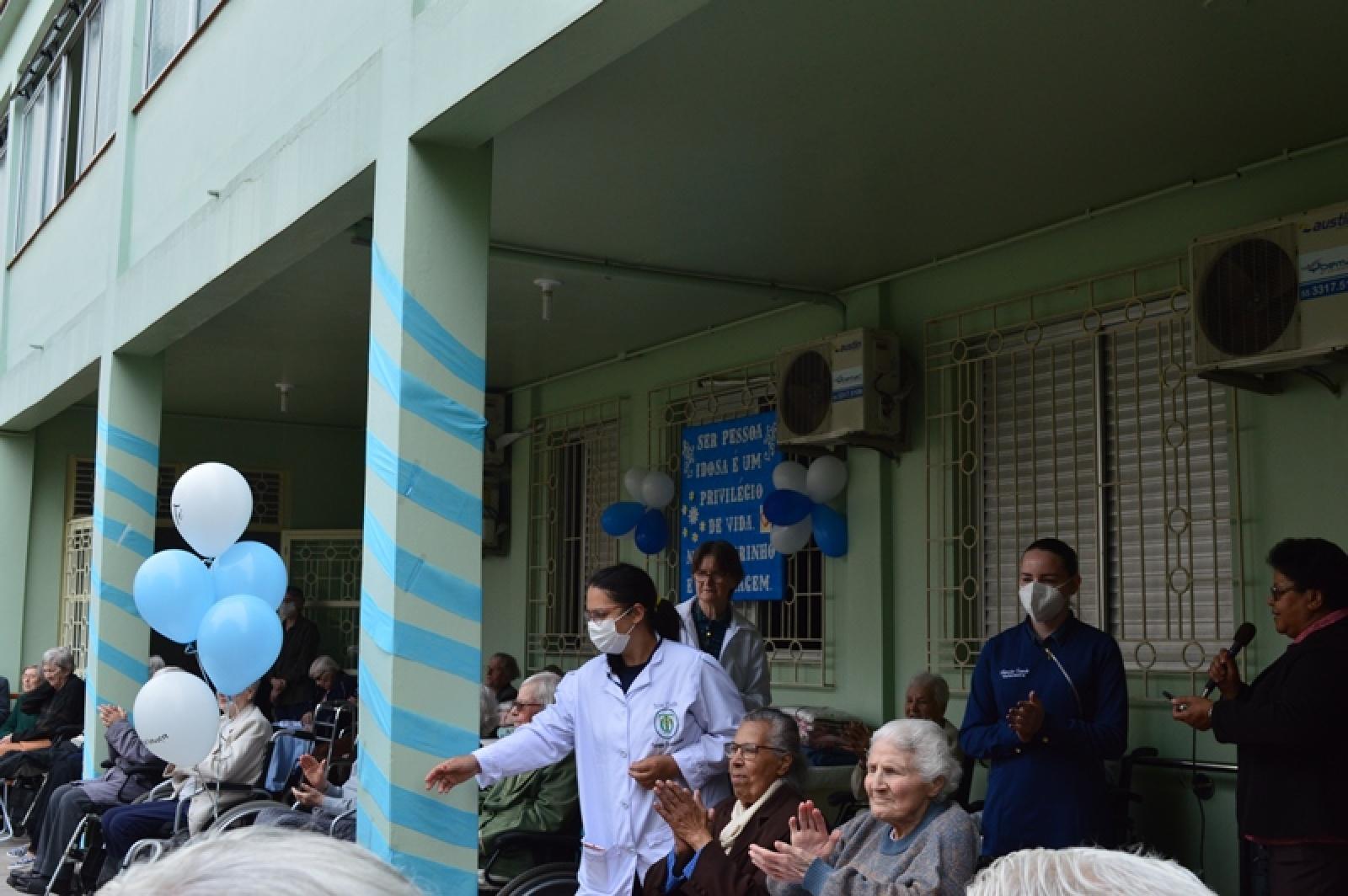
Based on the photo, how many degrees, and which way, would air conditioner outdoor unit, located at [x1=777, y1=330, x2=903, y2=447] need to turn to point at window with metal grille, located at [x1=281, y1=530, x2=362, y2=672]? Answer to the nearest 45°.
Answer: approximately 90° to its right

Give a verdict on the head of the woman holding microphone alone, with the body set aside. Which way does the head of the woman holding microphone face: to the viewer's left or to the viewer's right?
to the viewer's left

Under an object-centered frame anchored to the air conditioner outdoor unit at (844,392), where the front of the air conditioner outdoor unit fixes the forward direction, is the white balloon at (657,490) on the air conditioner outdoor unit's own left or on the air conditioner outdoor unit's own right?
on the air conditioner outdoor unit's own right

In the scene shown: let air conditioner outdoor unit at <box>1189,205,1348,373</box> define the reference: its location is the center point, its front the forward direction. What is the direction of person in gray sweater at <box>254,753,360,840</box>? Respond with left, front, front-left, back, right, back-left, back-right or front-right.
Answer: front-right

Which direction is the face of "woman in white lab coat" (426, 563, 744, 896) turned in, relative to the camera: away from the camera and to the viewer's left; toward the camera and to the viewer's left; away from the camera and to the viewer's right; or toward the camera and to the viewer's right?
toward the camera and to the viewer's left

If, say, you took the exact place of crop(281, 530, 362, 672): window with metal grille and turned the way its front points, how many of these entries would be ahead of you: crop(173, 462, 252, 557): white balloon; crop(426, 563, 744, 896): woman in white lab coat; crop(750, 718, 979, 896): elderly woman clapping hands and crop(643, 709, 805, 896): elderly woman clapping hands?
4
